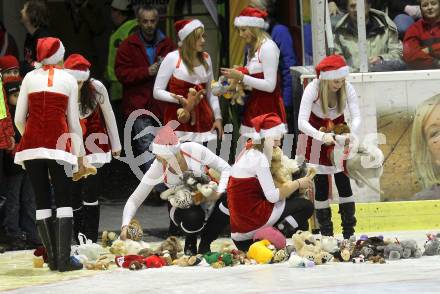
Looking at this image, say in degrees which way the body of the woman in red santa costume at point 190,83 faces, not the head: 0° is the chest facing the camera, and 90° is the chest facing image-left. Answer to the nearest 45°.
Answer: approximately 315°

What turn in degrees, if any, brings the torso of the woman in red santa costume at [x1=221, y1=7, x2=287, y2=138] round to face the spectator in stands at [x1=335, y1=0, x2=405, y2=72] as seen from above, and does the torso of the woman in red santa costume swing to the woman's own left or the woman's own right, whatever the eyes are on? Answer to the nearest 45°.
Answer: approximately 180°

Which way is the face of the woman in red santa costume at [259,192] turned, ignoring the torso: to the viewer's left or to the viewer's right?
to the viewer's right

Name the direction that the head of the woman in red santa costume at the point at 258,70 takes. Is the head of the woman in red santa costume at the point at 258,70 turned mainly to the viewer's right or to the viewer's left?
to the viewer's left

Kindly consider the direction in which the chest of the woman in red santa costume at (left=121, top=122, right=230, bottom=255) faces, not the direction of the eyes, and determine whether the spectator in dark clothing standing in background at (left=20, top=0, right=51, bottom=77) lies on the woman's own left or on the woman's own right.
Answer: on the woman's own right

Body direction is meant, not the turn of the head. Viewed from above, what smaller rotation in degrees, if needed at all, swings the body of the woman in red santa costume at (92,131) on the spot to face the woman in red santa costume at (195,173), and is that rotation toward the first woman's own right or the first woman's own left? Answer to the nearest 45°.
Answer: approximately 90° to the first woman's own left

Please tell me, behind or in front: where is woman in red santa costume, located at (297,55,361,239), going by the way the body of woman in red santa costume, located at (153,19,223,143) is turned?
in front
